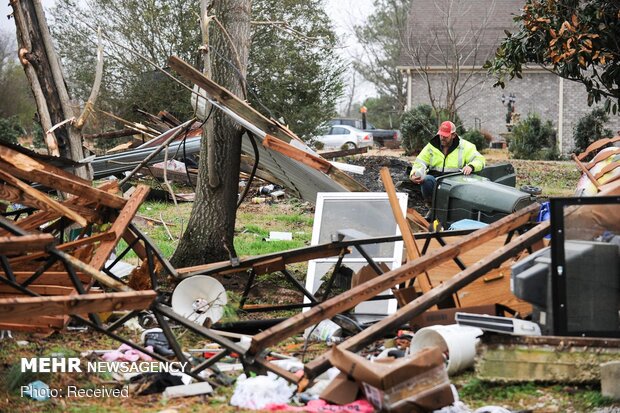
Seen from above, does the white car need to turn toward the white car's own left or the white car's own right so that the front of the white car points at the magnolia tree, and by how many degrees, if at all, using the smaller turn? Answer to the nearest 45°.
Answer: approximately 135° to the white car's own left

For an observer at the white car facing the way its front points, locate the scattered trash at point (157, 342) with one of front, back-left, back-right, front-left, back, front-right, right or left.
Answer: back-left

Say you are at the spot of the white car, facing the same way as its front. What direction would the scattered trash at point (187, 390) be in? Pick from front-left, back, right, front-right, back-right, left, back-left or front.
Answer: back-left

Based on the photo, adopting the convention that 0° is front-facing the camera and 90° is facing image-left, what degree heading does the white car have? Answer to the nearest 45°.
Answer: approximately 135°

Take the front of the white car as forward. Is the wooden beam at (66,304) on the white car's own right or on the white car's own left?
on the white car's own left

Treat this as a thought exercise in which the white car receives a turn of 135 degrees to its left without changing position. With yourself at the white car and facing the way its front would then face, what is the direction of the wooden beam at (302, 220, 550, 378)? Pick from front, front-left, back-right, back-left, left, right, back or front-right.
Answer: front

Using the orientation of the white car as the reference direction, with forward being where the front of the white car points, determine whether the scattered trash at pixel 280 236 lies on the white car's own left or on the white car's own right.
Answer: on the white car's own left

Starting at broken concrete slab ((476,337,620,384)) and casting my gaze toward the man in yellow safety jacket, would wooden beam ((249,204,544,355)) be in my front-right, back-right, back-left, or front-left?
front-left

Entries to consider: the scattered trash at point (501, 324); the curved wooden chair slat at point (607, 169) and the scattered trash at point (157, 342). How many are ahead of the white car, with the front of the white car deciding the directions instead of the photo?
0

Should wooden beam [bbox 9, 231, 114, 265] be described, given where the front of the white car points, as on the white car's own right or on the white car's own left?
on the white car's own left

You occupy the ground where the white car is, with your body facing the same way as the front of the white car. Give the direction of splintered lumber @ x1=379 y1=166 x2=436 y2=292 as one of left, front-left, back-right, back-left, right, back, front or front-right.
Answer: back-left

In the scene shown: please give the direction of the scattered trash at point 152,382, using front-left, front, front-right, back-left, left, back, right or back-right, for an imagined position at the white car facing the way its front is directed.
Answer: back-left

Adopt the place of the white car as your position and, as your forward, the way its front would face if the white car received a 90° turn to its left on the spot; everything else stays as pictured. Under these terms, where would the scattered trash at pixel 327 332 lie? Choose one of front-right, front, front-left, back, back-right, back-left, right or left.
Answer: front-left

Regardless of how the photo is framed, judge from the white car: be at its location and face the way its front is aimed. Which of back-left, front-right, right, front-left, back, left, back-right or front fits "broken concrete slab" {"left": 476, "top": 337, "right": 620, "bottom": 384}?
back-left

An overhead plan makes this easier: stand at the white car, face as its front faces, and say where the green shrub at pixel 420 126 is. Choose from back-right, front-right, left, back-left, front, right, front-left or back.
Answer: back-left
